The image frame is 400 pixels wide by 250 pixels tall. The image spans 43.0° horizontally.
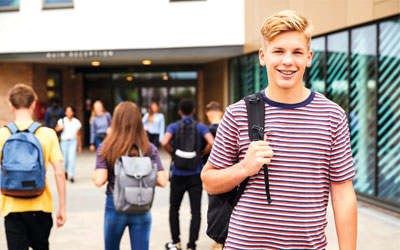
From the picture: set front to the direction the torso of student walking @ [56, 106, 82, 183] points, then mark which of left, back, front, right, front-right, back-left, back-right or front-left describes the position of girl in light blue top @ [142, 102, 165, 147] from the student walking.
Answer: back-left

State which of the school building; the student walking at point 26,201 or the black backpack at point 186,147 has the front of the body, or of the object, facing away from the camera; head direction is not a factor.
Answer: the student walking

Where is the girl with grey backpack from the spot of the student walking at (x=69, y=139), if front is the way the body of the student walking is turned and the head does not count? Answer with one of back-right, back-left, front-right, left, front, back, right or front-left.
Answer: front

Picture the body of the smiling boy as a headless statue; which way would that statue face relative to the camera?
toward the camera

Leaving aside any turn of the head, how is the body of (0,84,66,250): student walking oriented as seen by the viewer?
away from the camera

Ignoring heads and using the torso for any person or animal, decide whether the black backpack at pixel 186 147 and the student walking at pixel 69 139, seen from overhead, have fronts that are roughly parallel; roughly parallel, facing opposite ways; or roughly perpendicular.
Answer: roughly parallel

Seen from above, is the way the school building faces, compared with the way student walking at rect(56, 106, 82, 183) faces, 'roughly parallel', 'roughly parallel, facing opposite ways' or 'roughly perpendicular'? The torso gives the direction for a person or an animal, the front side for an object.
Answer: roughly parallel

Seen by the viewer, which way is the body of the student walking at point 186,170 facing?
away from the camera

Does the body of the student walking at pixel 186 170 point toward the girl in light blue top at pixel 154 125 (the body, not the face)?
yes

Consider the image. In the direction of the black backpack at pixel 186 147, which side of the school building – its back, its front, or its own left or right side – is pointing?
front

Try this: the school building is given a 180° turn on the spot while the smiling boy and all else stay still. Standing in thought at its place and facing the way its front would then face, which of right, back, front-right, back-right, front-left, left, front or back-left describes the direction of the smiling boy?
back

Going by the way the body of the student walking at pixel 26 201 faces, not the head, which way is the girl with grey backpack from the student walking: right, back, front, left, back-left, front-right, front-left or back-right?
right

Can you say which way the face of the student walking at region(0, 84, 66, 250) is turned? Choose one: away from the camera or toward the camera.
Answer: away from the camera

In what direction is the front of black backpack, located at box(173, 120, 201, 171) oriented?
toward the camera

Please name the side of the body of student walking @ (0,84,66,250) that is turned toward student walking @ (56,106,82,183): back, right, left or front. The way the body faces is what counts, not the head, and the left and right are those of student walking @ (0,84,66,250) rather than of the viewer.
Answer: front

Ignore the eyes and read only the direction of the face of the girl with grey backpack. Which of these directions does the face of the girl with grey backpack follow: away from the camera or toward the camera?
away from the camera

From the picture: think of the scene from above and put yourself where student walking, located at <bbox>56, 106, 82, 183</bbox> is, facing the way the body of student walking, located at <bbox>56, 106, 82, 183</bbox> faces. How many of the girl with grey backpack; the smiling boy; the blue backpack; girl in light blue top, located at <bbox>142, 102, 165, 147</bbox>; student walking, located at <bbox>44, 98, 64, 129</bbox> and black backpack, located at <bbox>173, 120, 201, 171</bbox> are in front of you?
4

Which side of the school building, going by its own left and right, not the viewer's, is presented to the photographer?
front

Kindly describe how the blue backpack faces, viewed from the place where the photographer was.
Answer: facing the viewer

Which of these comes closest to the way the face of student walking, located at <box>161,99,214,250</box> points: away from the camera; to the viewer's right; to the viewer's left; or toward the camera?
away from the camera
